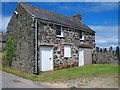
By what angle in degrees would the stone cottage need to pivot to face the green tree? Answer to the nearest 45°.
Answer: approximately 180°

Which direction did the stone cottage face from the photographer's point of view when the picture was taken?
facing the viewer and to the right of the viewer
